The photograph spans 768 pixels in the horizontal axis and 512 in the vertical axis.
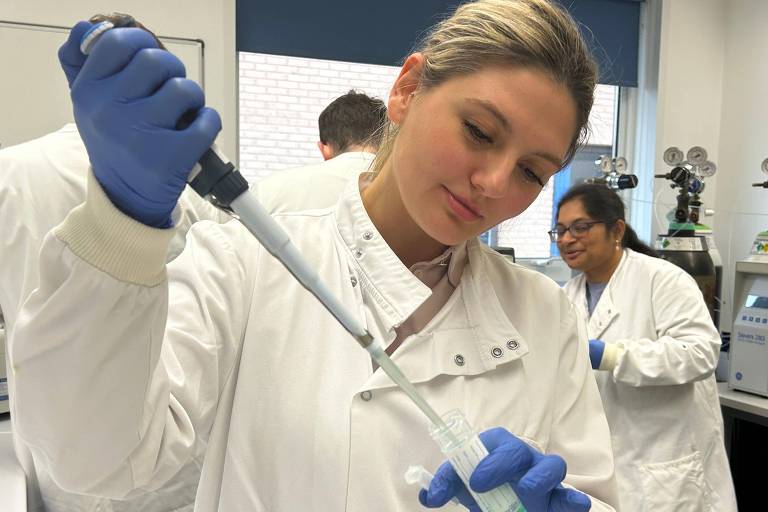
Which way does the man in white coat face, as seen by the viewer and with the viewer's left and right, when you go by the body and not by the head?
facing away from the viewer

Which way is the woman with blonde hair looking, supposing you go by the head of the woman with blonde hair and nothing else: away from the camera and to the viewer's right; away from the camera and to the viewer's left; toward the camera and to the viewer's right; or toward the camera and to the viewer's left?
toward the camera and to the viewer's right

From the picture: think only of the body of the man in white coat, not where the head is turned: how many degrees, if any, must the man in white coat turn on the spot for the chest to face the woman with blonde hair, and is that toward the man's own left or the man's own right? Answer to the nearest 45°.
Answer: approximately 180°

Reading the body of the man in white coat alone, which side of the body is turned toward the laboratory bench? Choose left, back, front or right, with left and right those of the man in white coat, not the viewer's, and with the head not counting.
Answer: right

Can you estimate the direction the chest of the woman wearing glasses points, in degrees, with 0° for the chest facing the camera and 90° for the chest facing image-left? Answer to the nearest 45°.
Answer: approximately 45°

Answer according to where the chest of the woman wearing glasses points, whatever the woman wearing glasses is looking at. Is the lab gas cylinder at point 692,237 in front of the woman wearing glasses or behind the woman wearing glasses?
behind
